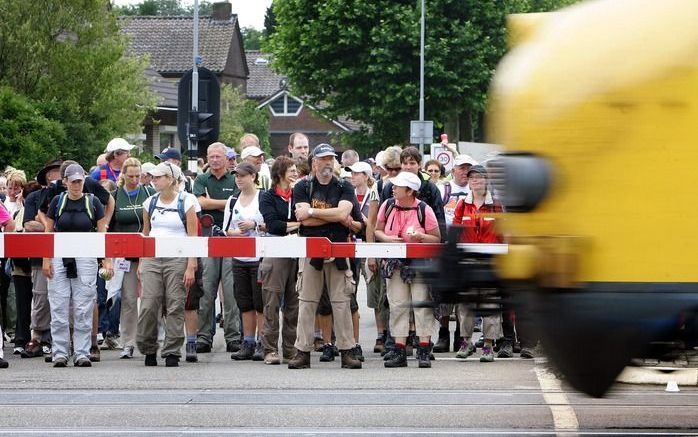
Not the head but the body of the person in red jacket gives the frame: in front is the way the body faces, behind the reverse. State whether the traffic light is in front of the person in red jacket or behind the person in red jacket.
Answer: behind

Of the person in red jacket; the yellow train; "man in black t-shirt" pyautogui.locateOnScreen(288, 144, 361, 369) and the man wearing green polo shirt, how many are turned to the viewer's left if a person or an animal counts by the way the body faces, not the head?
1

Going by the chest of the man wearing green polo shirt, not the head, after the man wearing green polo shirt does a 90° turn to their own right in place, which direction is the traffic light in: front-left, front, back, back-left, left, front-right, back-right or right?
right

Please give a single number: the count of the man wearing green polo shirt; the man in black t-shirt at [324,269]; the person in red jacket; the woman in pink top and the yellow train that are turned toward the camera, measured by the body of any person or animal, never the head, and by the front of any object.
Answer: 4

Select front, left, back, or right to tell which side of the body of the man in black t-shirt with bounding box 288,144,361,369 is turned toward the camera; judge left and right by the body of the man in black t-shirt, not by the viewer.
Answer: front

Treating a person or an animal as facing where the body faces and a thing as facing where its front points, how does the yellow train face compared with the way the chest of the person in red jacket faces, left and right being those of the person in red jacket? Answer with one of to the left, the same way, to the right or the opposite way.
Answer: to the right

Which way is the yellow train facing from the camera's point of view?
to the viewer's left

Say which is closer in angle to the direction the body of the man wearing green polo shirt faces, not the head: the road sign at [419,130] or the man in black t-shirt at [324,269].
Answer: the man in black t-shirt

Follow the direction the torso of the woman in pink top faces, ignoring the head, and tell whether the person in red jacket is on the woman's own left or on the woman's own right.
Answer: on the woman's own left

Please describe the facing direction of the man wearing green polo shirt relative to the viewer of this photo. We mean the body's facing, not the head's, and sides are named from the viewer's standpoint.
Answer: facing the viewer

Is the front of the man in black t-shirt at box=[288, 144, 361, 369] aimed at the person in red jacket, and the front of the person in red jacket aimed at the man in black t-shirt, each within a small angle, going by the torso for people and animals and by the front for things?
no

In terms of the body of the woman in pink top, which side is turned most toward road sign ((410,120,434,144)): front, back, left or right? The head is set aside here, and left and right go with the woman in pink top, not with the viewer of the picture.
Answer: back

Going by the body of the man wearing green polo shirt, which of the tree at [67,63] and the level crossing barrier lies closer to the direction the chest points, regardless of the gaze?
the level crossing barrier

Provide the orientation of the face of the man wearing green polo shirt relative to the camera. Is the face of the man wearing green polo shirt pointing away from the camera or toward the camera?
toward the camera
